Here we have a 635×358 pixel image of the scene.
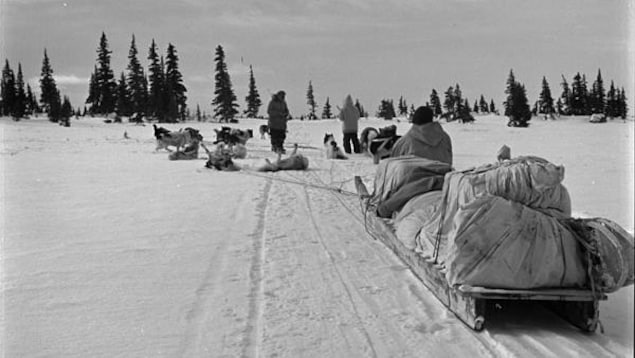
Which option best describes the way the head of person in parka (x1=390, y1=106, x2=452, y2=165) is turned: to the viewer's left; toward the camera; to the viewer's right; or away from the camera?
away from the camera

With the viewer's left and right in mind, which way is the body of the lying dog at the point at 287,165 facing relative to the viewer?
facing to the left of the viewer

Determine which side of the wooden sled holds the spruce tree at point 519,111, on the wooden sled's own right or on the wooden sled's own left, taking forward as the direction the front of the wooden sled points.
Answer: on the wooden sled's own right

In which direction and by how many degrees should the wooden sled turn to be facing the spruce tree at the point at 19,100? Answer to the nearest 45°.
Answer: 0° — it already faces it

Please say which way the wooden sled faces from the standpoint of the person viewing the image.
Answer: facing away from the viewer and to the left of the viewer
